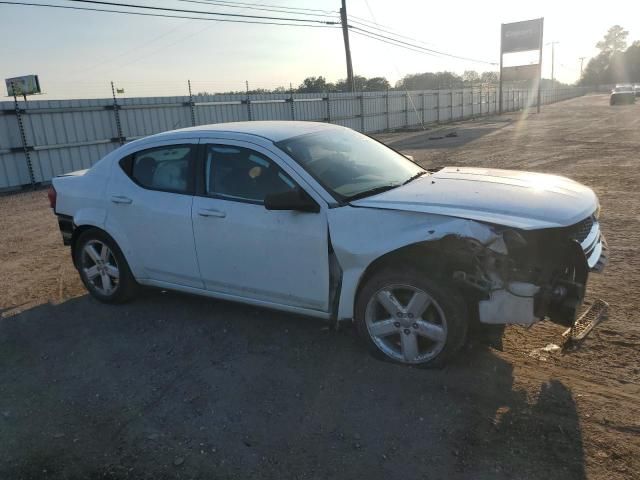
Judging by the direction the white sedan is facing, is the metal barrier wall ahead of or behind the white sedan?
behind

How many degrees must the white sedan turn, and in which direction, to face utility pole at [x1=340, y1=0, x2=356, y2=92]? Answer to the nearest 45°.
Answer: approximately 135° to its left

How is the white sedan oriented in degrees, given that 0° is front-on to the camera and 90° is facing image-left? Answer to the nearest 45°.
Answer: approximately 315°

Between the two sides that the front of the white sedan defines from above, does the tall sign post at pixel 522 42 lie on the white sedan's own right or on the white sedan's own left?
on the white sedan's own left
